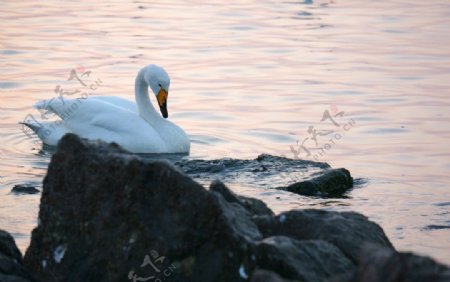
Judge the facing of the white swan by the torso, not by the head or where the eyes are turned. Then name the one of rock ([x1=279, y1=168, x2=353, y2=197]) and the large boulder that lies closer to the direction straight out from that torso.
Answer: the rock

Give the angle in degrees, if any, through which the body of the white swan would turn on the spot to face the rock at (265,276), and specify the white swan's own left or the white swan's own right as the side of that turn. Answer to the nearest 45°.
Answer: approximately 90° to the white swan's own right

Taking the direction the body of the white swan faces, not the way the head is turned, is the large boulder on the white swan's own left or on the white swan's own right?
on the white swan's own right

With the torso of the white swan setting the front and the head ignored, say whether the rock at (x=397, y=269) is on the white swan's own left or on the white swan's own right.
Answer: on the white swan's own right

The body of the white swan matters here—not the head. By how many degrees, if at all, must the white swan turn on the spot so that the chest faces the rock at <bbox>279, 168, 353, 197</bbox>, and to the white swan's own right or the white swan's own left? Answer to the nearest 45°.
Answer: approximately 45° to the white swan's own right

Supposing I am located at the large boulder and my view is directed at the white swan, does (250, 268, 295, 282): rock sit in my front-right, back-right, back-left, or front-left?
back-right

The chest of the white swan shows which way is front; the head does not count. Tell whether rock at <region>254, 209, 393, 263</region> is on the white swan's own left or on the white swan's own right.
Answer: on the white swan's own right

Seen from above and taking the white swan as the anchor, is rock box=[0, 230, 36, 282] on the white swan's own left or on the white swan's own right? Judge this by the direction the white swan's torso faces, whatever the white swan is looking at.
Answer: on the white swan's own right

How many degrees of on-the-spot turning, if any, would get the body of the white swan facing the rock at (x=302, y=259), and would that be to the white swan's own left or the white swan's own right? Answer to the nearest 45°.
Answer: approximately 90° to the white swan's own right

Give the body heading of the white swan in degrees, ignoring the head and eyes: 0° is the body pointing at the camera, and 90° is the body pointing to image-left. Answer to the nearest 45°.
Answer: approximately 270°
